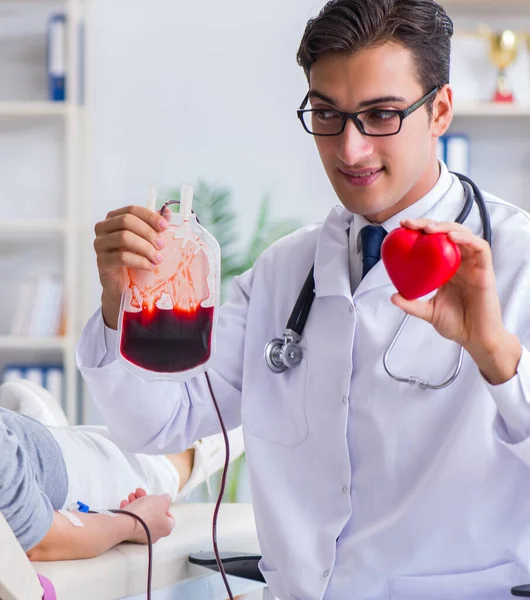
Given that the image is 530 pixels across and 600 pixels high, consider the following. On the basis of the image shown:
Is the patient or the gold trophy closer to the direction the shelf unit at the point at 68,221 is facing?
the patient

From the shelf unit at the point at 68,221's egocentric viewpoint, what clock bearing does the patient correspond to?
The patient is roughly at 12 o'clock from the shelf unit.

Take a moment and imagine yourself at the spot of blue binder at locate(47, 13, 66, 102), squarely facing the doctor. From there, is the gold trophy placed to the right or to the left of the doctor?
left

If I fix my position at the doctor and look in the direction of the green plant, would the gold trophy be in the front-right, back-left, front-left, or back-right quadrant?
front-right

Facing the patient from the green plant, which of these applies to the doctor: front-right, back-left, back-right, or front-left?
front-left

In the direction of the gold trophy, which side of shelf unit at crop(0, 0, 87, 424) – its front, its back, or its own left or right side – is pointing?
left

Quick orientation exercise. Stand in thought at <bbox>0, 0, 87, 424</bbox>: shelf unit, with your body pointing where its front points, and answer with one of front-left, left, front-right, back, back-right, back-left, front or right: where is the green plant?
left

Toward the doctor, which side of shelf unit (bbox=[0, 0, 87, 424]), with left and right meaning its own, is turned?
front

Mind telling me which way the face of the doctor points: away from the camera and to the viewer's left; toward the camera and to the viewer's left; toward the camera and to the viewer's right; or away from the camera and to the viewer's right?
toward the camera and to the viewer's left

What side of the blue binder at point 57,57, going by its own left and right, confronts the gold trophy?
left

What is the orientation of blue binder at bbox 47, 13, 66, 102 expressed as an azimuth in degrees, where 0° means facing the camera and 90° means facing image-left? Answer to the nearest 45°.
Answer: approximately 0°

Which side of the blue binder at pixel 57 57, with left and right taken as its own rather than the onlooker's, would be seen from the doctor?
front

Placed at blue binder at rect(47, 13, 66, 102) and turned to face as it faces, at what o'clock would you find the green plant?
The green plant is roughly at 10 o'clock from the blue binder.

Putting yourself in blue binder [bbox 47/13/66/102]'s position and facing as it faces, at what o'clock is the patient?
The patient is roughly at 12 o'clock from the blue binder.

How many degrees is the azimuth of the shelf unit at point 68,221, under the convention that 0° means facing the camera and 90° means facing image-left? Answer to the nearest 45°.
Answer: approximately 0°
